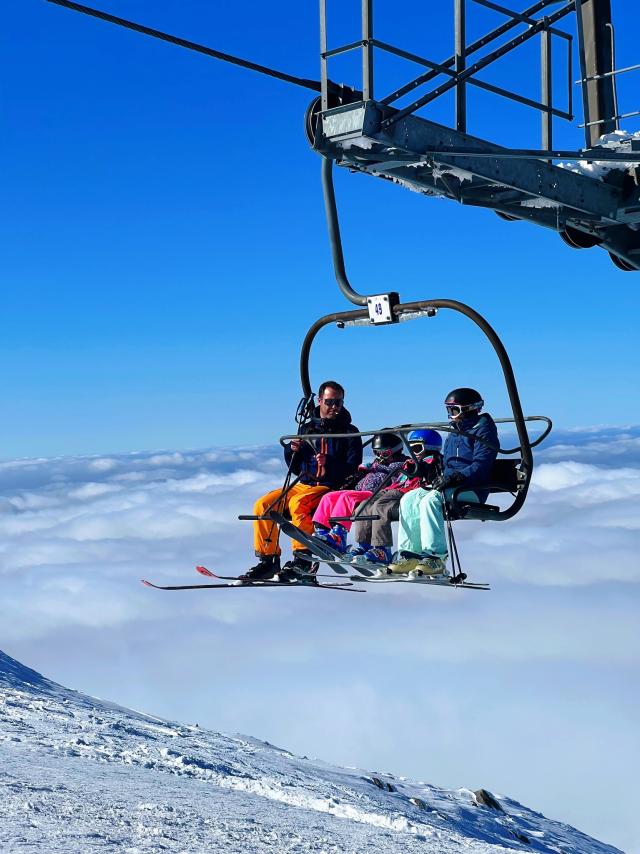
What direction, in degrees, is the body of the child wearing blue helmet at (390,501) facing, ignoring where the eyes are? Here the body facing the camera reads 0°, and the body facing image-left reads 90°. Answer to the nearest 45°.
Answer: approximately 45°

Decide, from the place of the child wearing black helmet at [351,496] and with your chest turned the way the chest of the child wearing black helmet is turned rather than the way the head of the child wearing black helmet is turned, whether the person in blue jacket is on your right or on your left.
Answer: on your left

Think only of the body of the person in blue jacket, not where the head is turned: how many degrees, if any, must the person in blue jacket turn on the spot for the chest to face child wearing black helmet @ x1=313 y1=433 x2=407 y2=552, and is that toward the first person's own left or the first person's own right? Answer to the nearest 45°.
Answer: approximately 90° to the first person's own right

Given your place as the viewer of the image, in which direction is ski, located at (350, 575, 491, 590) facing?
facing to the left of the viewer

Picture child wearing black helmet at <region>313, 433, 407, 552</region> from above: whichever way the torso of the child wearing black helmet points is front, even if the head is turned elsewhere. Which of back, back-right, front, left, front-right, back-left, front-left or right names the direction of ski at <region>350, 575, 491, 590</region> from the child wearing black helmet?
left
